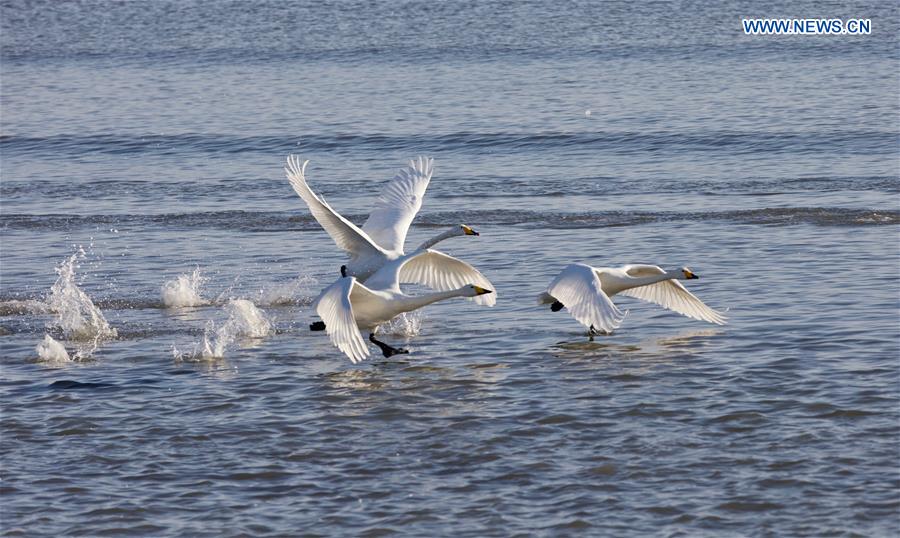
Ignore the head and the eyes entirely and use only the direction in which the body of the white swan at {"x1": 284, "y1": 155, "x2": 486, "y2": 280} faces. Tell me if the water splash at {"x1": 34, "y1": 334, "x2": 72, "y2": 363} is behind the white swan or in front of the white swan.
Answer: behind

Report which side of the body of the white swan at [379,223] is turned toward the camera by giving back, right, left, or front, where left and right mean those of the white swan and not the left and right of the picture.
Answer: right

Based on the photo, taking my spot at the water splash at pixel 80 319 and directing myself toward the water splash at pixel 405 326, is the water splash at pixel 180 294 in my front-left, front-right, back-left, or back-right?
front-left

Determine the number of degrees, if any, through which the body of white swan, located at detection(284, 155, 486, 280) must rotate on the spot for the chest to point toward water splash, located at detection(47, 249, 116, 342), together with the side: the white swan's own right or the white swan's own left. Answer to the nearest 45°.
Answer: approximately 180°

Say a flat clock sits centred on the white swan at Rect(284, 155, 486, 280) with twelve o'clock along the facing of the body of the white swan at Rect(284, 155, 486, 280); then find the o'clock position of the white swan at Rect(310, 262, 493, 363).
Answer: the white swan at Rect(310, 262, 493, 363) is roughly at 3 o'clock from the white swan at Rect(284, 155, 486, 280).

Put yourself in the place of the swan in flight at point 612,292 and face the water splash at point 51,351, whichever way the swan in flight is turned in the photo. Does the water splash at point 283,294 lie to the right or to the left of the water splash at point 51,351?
right

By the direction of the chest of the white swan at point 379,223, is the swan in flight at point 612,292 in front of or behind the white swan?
in front

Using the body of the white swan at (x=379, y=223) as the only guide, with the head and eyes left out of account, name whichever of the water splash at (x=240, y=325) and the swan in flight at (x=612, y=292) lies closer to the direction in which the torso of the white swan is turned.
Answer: the swan in flight

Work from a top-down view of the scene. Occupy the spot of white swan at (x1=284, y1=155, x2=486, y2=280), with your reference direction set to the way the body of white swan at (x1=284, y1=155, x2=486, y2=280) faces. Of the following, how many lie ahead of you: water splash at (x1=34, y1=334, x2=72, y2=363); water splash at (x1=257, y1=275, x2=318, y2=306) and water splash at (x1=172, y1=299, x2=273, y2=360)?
0

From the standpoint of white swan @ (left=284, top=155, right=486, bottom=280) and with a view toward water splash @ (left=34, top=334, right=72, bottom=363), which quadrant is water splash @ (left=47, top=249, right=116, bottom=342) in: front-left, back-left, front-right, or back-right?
front-right

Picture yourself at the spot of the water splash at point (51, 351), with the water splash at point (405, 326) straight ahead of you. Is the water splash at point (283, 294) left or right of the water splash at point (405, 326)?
left

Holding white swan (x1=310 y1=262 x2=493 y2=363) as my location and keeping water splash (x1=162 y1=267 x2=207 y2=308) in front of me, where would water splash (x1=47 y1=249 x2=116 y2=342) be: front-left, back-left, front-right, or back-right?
front-left

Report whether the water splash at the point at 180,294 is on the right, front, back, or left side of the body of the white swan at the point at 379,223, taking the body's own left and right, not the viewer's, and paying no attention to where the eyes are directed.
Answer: back
